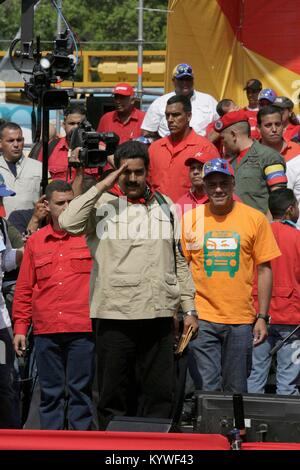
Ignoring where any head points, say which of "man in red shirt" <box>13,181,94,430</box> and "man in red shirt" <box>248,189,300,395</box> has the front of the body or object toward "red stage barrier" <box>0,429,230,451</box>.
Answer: "man in red shirt" <box>13,181,94,430</box>

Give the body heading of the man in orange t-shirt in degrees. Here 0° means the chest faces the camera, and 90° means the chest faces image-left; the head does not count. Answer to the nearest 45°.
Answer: approximately 0°

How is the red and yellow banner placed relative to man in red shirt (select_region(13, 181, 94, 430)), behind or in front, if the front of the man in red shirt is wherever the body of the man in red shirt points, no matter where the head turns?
behind

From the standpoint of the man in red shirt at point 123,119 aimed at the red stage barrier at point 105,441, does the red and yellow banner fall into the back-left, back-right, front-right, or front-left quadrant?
back-left

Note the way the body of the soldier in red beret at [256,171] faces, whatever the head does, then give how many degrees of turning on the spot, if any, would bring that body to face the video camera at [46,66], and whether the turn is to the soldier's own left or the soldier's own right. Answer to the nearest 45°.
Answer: approximately 45° to the soldier's own right

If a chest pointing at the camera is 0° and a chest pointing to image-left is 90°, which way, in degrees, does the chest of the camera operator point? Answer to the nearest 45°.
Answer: approximately 315°
